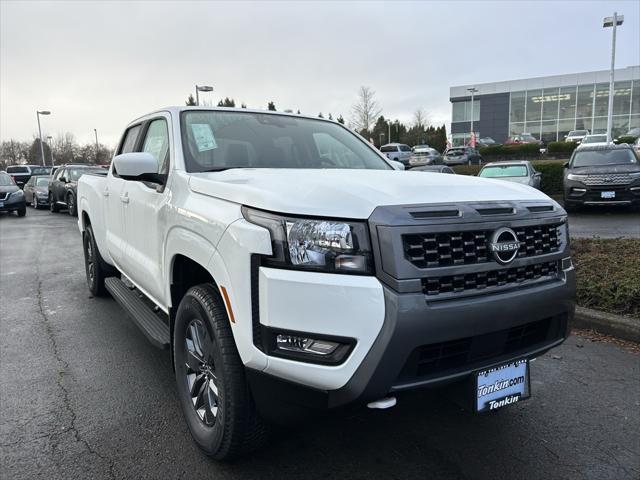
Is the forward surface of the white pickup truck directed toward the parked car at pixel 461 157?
no

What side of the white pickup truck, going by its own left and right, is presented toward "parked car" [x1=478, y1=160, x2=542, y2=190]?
left

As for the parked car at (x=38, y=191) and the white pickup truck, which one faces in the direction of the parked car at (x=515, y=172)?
the parked car at (x=38, y=191)

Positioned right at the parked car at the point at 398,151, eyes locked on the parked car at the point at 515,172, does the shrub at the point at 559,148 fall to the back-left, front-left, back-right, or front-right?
front-left

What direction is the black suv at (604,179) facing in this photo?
toward the camera

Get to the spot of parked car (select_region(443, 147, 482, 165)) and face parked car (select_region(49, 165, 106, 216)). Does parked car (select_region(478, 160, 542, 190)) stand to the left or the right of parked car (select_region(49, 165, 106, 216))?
left

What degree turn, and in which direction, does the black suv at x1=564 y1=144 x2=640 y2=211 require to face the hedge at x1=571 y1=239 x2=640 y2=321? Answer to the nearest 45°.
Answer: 0° — it already faces it

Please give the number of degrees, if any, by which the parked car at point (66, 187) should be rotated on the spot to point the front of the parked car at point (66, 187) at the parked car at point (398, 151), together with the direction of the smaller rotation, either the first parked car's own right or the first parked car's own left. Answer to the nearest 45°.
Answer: approximately 90° to the first parked car's own left

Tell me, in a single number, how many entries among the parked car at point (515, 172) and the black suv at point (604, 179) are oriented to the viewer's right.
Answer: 0

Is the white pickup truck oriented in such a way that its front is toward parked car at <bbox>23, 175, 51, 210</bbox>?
no

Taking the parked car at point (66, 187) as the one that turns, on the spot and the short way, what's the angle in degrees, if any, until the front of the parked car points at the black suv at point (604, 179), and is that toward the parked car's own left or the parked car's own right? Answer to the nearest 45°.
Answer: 0° — it already faces it

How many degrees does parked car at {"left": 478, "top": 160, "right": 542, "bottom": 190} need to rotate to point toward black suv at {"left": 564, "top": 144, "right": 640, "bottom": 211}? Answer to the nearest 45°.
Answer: approximately 90° to its left

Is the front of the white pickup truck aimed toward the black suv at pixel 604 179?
no

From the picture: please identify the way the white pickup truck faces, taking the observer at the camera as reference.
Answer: facing the viewer and to the right of the viewer
